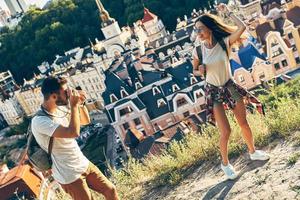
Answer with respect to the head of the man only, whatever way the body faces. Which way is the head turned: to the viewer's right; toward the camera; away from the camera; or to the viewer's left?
to the viewer's right

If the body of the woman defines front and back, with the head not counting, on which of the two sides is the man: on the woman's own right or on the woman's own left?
on the woman's own right

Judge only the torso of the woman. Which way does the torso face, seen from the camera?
toward the camera
